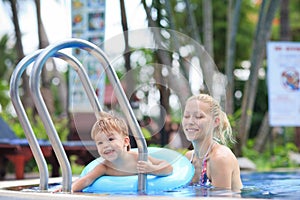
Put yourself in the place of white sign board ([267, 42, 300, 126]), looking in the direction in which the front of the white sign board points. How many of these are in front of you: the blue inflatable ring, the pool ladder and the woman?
3

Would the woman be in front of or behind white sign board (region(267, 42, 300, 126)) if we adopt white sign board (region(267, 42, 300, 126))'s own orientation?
in front

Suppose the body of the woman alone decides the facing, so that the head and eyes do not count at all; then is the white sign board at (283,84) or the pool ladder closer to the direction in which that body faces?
the pool ladder

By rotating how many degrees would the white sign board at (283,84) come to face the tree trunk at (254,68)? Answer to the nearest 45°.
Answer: approximately 90° to its right

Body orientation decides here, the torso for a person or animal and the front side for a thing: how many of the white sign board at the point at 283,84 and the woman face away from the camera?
0

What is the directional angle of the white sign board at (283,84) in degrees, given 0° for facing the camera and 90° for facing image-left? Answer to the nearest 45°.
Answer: approximately 0°

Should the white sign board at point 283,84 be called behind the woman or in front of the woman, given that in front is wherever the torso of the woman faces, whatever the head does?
behind

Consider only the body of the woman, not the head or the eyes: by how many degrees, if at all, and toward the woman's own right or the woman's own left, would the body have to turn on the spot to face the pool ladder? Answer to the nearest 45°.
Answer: approximately 45° to the woman's own right

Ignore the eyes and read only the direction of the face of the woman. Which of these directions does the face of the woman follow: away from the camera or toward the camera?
toward the camera

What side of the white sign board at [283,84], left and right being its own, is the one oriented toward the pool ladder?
front

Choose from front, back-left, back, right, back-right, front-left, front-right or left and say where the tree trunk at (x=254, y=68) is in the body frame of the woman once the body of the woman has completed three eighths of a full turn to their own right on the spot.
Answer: front

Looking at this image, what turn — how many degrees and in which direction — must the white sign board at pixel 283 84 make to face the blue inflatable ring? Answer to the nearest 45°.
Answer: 0° — it already faces it
